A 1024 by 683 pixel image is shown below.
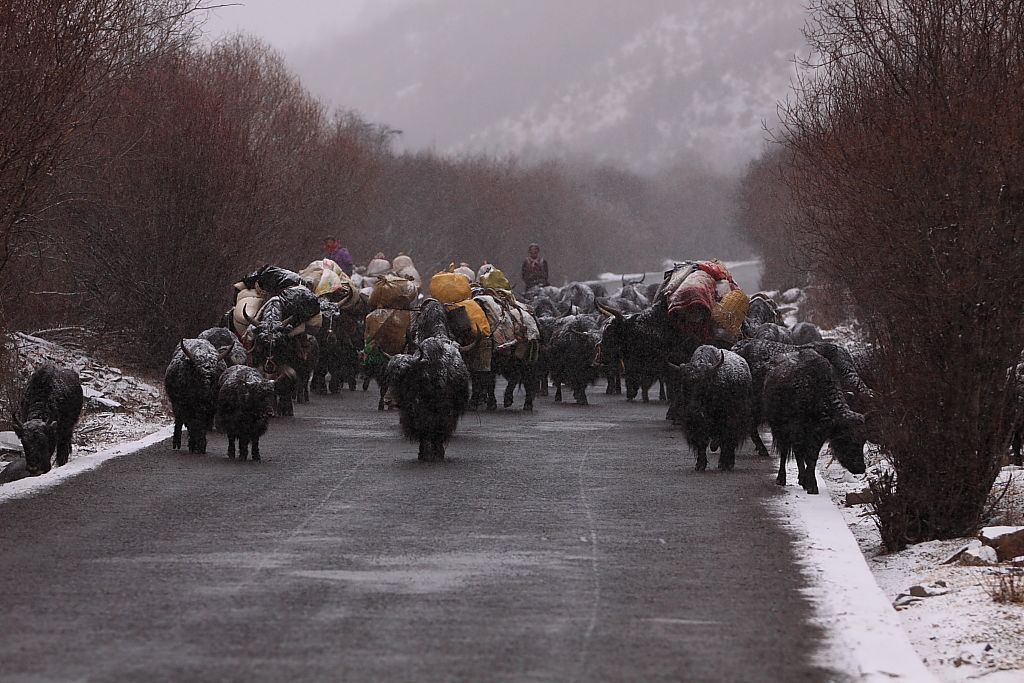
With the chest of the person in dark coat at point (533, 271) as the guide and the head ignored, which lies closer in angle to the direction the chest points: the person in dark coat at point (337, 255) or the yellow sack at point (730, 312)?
the yellow sack

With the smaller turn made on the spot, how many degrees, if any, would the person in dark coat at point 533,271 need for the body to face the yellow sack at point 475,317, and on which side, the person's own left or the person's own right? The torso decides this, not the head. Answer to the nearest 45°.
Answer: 0° — they already face it

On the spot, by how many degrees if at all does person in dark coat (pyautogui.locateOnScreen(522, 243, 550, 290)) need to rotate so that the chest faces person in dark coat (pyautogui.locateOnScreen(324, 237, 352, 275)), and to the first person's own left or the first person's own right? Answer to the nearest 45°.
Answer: approximately 45° to the first person's own right

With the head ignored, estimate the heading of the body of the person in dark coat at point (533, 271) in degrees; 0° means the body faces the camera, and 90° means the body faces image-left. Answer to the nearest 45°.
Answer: approximately 0°

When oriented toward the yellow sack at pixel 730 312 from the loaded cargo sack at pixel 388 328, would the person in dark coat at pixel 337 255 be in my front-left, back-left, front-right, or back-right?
back-left

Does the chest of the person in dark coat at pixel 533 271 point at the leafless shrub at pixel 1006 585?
yes
